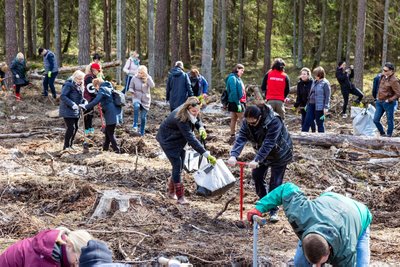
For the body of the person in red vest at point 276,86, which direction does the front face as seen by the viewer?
away from the camera

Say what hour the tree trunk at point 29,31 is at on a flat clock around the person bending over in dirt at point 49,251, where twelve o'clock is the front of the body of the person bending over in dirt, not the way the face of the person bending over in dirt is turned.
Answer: The tree trunk is roughly at 9 o'clock from the person bending over in dirt.

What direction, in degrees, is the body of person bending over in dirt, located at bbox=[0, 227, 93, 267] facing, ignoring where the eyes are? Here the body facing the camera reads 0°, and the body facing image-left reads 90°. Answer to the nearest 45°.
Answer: approximately 270°

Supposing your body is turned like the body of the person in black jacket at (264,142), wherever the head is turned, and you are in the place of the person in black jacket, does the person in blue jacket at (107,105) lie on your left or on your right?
on your right

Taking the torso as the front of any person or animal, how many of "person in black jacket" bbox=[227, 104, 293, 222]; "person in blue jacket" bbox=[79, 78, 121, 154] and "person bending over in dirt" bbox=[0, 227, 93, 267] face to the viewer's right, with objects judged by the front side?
1

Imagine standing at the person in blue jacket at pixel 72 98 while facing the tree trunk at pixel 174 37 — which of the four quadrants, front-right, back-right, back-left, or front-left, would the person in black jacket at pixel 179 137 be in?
back-right

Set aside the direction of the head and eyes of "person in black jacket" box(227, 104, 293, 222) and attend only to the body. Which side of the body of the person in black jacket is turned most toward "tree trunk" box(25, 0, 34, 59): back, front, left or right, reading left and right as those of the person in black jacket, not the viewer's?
right

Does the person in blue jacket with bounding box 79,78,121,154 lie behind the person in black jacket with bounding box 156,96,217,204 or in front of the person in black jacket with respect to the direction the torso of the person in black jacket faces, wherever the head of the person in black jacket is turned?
behind

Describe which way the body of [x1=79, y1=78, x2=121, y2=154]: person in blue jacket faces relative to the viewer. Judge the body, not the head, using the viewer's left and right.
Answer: facing to the left of the viewer

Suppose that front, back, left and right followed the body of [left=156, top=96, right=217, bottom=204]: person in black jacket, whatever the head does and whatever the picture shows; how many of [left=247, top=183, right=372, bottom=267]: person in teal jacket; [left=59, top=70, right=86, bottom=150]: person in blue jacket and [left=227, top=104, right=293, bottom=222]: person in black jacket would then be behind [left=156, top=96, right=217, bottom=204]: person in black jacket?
1

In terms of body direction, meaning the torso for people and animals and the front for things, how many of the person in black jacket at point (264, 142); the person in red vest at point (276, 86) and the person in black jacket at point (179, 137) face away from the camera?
1

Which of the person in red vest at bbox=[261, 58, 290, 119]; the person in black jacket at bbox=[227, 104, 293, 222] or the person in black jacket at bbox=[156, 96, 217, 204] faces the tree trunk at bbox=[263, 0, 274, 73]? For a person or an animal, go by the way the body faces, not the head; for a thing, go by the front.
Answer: the person in red vest

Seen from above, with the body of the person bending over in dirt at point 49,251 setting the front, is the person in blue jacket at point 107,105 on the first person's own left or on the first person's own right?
on the first person's own left

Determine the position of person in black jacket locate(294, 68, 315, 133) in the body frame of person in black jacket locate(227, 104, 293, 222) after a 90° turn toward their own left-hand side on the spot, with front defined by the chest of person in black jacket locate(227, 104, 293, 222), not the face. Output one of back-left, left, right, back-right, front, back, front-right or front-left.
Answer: back-left

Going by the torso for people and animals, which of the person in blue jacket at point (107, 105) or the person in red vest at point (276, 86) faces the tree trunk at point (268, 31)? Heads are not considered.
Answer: the person in red vest

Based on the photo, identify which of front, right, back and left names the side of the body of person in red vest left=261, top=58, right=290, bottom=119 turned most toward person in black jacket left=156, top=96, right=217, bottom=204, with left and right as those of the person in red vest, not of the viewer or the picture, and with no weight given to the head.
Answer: back

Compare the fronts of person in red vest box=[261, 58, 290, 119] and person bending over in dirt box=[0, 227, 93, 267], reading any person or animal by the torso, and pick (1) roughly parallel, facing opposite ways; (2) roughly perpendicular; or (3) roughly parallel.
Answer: roughly perpendicular
